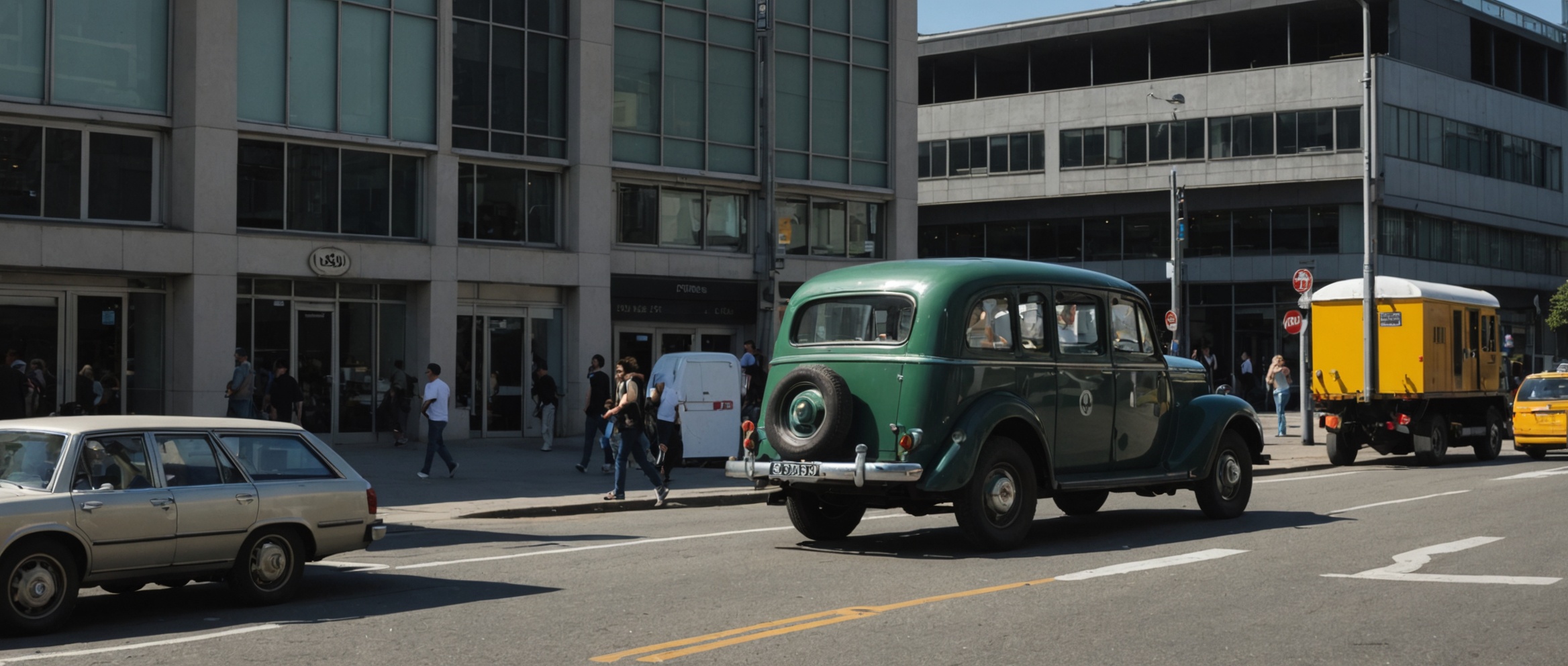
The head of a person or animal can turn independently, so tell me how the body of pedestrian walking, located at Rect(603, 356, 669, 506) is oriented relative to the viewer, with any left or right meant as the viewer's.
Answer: facing to the left of the viewer

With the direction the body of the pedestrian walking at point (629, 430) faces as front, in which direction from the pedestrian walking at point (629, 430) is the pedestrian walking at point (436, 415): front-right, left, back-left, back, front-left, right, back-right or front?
front-right

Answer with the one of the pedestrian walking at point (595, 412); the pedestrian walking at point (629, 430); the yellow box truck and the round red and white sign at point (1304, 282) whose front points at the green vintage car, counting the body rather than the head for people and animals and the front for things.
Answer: the round red and white sign

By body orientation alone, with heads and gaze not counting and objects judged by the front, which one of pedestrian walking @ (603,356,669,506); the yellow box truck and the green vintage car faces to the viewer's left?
the pedestrian walking

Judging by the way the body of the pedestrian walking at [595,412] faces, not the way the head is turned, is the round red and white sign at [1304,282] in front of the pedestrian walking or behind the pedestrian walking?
behind

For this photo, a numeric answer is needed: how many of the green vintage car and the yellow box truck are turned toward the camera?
0

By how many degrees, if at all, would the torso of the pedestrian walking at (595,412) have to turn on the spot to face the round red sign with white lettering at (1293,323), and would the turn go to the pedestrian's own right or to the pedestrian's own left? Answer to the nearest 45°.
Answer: approximately 180°

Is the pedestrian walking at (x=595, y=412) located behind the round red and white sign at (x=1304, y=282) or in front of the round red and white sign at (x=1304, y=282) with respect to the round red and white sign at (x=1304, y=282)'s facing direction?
in front

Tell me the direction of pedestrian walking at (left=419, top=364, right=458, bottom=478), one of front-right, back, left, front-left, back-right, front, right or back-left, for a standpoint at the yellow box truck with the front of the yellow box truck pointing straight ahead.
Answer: back

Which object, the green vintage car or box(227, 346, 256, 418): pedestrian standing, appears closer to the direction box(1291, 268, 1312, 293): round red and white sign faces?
the green vintage car

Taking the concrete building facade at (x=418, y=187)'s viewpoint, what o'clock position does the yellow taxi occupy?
The yellow taxi is roughly at 11 o'clock from the concrete building facade.
